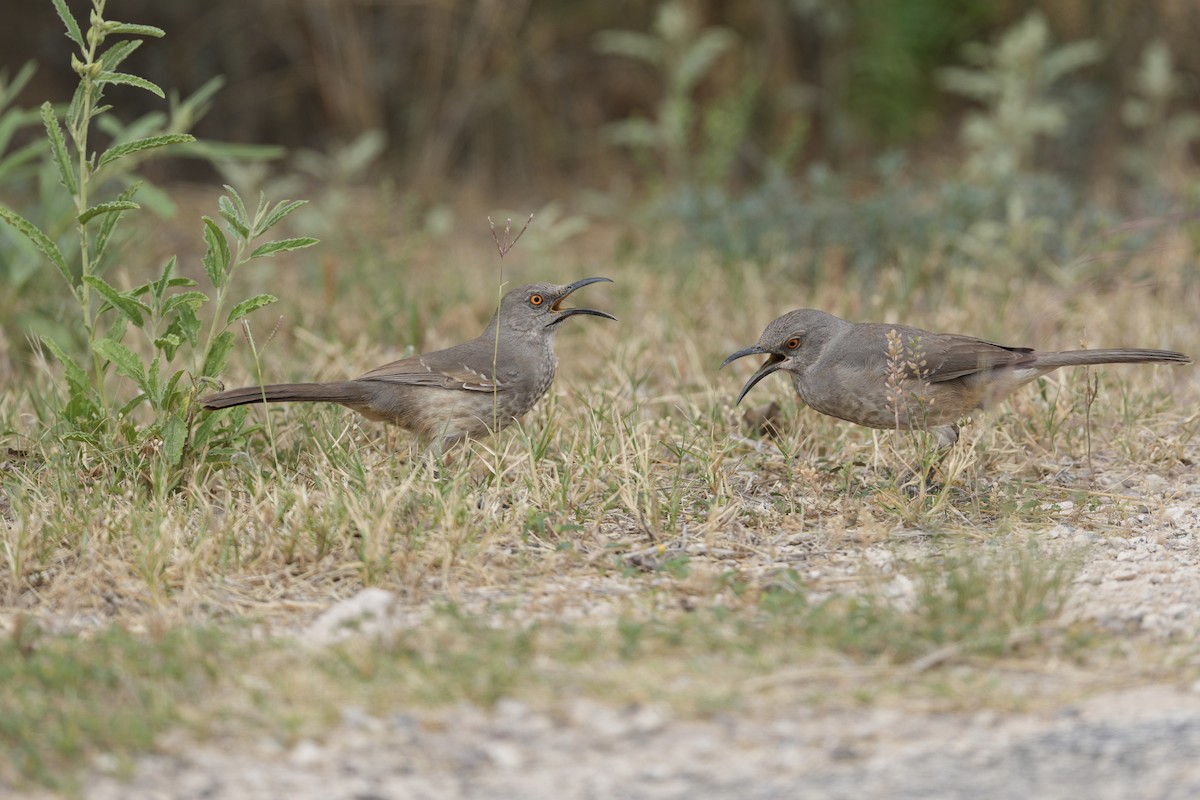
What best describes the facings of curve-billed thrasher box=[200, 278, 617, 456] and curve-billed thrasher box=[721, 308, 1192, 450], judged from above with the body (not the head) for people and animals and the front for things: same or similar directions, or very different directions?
very different directions

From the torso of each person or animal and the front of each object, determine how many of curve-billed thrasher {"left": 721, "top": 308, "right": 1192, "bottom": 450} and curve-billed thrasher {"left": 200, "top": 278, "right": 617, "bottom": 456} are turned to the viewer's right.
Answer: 1

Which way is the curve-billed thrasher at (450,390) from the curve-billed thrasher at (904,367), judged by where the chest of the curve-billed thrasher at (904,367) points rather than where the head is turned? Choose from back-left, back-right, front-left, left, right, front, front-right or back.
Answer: front

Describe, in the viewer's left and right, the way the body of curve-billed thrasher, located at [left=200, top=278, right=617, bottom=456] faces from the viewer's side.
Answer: facing to the right of the viewer

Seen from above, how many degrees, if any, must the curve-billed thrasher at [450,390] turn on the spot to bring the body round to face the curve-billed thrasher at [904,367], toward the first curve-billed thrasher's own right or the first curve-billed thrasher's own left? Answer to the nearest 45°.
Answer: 0° — it already faces it

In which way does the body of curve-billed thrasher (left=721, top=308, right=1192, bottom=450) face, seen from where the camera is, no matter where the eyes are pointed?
to the viewer's left
